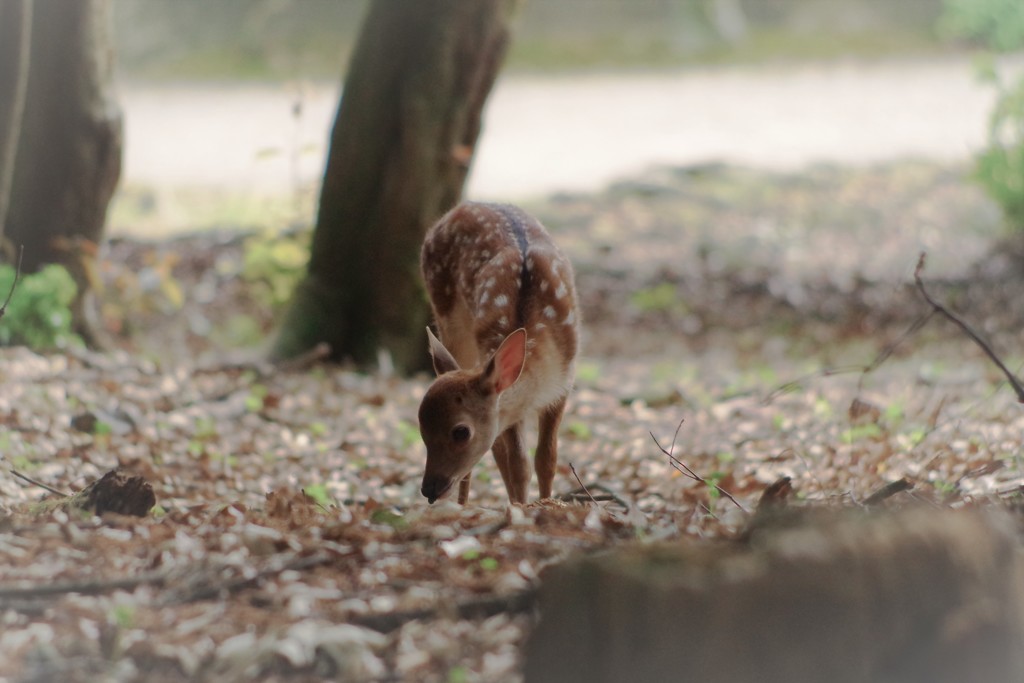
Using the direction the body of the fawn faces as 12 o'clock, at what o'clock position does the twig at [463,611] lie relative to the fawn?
The twig is roughly at 12 o'clock from the fawn.

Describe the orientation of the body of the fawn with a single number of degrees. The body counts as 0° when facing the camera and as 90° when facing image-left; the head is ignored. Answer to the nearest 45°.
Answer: approximately 0°

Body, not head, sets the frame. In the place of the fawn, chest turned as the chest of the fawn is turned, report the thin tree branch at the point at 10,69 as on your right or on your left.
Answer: on your right

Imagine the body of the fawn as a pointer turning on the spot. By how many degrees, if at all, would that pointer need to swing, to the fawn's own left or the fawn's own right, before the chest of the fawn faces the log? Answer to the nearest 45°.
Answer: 0° — it already faces it

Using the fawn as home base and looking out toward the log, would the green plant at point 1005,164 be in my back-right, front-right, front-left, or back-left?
back-left

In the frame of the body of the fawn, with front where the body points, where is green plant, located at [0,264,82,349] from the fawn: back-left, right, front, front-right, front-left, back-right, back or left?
back-right

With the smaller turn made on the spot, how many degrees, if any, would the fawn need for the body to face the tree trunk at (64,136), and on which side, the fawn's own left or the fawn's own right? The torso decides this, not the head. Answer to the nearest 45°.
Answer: approximately 135° to the fawn's own right

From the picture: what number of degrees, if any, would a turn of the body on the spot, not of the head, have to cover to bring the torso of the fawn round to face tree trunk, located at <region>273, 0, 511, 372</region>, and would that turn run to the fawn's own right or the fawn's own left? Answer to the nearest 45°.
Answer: approximately 180°

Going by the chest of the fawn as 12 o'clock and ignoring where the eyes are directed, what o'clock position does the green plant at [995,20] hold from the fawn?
The green plant is roughly at 7 o'clock from the fawn.

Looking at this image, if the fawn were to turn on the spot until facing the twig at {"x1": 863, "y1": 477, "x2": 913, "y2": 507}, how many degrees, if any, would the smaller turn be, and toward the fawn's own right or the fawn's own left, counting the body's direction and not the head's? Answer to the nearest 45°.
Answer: approximately 45° to the fawn's own left

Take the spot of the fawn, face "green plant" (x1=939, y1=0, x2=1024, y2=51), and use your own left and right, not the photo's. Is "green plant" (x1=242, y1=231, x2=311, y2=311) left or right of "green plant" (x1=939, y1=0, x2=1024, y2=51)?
left
